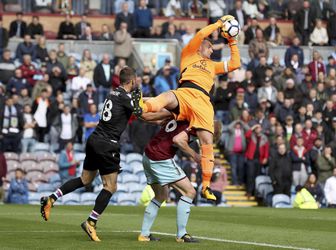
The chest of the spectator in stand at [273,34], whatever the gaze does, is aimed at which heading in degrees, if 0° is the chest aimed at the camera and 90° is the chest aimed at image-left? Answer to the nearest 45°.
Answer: approximately 0°

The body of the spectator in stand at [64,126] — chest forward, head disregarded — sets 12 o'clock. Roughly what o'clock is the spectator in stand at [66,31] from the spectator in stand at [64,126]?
the spectator in stand at [66,31] is roughly at 6 o'clock from the spectator in stand at [64,126].

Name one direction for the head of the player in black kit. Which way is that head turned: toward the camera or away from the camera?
away from the camera

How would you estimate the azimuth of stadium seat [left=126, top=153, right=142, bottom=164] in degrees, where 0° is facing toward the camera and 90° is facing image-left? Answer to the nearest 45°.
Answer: approximately 0°

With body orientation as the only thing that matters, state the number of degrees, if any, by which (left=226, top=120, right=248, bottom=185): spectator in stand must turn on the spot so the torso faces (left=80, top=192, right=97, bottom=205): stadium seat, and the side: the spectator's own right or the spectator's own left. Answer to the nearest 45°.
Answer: approximately 45° to the spectator's own right

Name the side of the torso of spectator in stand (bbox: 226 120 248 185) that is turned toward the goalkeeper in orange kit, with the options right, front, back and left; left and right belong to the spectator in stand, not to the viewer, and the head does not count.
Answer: front

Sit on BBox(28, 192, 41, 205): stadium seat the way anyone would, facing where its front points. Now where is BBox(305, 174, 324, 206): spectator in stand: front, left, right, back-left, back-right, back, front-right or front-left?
left

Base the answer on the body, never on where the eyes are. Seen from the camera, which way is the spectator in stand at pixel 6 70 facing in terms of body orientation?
toward the camera

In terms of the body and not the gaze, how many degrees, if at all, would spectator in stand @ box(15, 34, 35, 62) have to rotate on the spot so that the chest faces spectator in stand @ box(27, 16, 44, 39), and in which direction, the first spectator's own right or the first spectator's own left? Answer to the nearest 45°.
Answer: approximately 180°

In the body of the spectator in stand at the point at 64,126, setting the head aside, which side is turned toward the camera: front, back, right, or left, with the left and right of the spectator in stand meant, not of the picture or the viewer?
front
